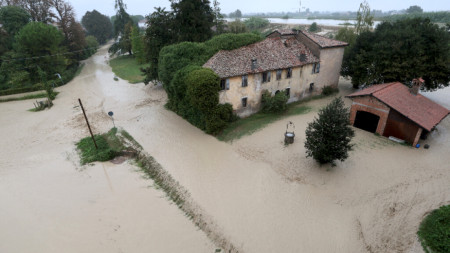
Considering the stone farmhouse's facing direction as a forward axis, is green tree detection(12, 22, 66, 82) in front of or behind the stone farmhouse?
behind

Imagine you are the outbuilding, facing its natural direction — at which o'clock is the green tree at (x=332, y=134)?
The green tree is roughly at 11 o'clock from the outbuilding.

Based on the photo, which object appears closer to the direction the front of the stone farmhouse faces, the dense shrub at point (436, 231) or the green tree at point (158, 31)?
the dense shrub

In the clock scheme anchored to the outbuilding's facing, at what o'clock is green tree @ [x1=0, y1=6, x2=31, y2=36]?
The green tree is roughly at 3 o'clock from the outbuilding.

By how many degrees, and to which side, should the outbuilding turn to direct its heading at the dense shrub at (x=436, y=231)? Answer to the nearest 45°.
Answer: approximately 45° to its left

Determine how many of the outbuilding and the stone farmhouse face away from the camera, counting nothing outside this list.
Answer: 0

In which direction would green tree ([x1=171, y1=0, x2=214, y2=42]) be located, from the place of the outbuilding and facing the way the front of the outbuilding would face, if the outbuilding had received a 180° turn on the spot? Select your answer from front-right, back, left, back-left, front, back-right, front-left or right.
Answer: back-left

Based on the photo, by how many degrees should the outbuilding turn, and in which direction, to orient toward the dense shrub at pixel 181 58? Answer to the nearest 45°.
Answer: approximately 45° to its right

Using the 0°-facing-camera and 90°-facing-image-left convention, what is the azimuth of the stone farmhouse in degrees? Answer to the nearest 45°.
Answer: approximately 315°

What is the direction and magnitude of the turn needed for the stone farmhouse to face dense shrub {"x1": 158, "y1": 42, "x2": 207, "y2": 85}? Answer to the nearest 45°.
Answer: approximately 135° to its right

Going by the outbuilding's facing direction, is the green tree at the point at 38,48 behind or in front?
in front

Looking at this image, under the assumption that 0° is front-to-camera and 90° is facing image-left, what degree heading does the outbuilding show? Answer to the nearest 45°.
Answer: approximately 45°

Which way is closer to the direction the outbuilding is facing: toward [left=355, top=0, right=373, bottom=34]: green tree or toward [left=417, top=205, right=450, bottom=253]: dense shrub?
the dense shrub

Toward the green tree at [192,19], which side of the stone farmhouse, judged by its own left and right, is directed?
back
